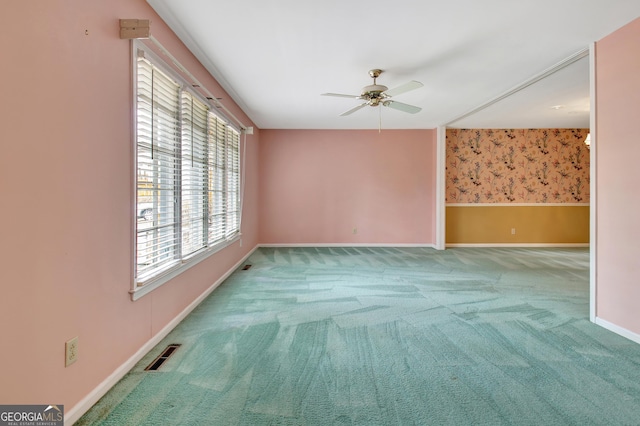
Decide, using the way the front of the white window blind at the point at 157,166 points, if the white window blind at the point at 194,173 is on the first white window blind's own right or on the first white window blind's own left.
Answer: on the first white window blind's own left

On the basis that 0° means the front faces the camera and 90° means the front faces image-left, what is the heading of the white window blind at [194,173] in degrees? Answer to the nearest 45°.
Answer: approximately 315°

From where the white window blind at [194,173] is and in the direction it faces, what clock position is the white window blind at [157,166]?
the white window blind at [157,166] is roughly at 2 o'clock from the white window blind at [194,173].

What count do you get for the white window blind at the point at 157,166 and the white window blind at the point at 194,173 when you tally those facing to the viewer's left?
0
